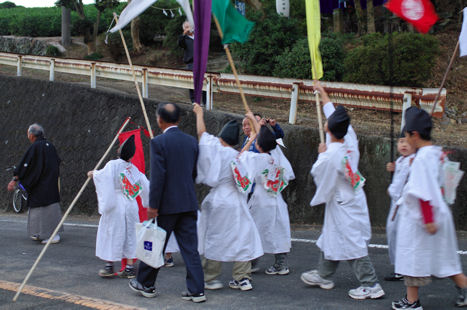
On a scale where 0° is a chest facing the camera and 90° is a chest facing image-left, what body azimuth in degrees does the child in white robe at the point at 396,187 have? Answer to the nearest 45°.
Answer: approximately 45°

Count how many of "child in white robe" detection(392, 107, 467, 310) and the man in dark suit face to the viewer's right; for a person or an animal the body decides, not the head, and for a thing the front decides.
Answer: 0

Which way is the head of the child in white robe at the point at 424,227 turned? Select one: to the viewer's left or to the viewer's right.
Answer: to the viewer's left

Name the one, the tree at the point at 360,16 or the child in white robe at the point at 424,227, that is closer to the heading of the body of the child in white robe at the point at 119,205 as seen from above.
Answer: the tree

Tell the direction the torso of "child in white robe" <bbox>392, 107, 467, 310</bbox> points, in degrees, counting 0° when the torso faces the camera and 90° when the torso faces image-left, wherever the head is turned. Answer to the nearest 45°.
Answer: approximately 90°
